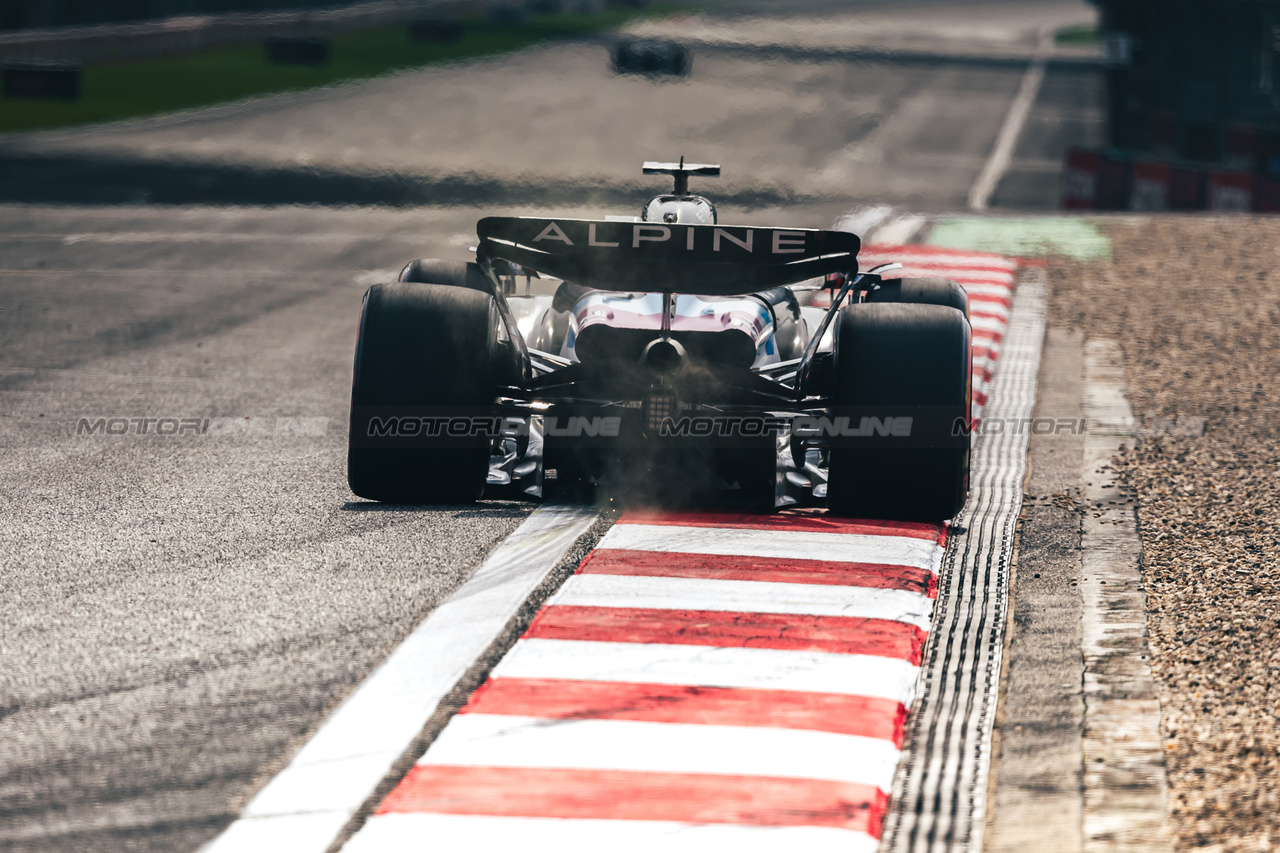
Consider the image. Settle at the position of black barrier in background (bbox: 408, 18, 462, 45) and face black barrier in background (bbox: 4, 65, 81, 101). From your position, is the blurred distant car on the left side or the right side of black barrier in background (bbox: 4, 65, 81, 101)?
left

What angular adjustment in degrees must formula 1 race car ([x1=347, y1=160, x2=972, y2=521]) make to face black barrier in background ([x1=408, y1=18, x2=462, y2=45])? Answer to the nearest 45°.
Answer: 0° — it already faces it

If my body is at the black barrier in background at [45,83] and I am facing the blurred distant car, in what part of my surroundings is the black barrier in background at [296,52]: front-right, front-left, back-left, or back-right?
front-left

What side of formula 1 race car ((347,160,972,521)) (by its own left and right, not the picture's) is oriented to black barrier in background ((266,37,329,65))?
front

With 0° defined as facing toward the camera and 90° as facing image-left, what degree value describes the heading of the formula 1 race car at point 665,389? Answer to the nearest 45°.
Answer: approximately 180°

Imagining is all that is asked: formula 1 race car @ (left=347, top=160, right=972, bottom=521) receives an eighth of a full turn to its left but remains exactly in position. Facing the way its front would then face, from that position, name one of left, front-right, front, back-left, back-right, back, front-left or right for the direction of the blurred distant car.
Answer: front-right

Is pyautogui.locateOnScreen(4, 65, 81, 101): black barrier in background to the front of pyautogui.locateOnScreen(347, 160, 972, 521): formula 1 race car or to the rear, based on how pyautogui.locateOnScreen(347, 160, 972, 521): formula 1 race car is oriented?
to the front
